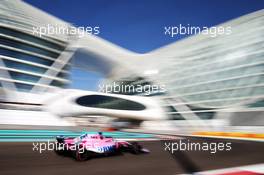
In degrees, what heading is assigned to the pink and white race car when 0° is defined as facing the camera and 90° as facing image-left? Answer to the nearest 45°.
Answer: approximately 225°
